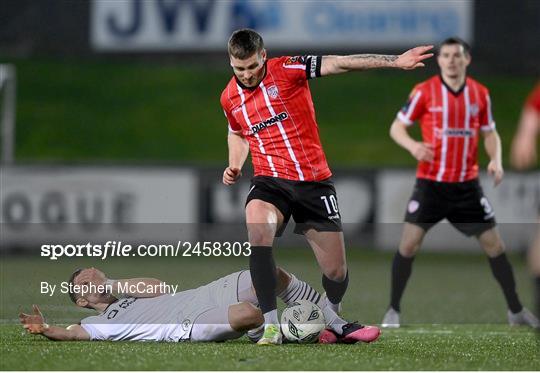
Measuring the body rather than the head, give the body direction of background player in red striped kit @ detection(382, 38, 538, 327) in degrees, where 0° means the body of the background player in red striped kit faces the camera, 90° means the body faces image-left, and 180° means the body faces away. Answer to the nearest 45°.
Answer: approximately 0°

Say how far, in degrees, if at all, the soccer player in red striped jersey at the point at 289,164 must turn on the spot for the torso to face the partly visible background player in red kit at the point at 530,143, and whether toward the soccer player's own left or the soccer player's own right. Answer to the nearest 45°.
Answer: approximately 45° to the soccer player's own left

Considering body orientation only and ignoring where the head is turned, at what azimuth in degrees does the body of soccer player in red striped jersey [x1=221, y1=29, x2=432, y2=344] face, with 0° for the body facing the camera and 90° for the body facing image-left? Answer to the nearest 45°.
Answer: approximately 0°

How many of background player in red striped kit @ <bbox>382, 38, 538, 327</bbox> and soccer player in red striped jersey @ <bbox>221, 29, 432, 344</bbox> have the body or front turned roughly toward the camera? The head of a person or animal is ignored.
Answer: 2

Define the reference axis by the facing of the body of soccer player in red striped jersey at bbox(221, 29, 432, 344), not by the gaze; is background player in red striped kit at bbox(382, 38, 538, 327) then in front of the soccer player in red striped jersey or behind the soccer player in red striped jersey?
behind

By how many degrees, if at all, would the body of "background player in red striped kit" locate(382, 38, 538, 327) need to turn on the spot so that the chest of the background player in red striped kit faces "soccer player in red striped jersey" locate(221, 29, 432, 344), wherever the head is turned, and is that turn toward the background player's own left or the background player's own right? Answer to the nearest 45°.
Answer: approximately 45° to the background player's own right

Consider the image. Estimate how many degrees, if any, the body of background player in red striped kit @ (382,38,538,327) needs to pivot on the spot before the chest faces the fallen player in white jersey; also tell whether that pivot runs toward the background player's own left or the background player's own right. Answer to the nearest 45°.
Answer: approximately 45° to the background player's own right
